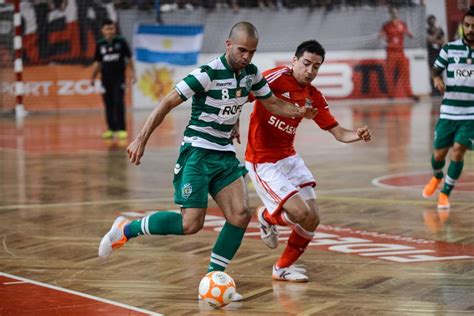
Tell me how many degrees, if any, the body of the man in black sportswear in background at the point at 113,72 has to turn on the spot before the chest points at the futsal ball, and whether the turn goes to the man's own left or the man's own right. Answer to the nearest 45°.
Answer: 0° — they already face it

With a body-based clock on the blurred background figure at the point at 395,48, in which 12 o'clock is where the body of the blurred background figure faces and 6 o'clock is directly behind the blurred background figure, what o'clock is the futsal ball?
The futsal ball is roughly at 12 o'clock from the blurred background figure.
